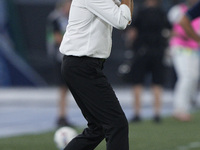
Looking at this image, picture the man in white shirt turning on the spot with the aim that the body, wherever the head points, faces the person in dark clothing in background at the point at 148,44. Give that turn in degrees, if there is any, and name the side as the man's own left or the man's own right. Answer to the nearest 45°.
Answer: approximately 90° to the man's own left

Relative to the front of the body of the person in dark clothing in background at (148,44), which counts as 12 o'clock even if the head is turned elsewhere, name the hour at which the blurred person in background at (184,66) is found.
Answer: The blurred person in background is roughly at 9 o'clock from the person in dark clothing in background.

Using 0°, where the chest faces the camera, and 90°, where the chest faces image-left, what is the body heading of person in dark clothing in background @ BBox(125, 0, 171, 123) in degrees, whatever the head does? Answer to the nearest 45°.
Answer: approximately 0°

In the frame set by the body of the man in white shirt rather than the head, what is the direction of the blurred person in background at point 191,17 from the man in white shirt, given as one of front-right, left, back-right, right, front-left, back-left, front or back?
front-left

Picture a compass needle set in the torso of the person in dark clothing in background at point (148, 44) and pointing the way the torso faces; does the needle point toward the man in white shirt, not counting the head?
yes

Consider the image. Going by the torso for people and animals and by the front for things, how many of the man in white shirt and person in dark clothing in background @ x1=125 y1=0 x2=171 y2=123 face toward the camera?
1

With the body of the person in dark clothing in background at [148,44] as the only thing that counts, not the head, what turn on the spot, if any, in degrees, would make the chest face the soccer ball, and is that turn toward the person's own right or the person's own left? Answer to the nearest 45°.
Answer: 0° — they already face it

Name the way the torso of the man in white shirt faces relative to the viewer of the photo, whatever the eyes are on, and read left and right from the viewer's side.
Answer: facing to the right of the viewer

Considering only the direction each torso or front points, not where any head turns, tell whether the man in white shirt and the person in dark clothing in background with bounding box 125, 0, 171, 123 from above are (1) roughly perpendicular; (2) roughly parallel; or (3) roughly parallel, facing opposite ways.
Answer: roughly perpendicular
